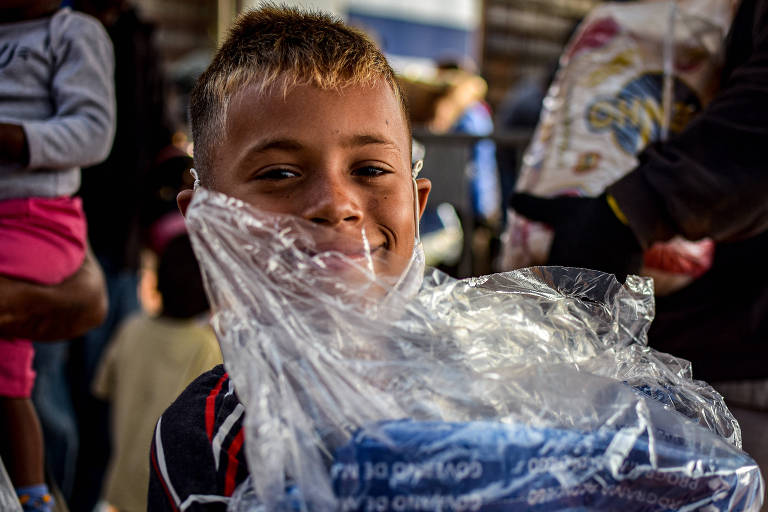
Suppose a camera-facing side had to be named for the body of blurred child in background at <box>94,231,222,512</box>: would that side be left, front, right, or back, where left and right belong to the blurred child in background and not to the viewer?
back

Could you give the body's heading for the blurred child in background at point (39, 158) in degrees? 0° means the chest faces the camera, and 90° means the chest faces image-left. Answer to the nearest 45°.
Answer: approximately 45°

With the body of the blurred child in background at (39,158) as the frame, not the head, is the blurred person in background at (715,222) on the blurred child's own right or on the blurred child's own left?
on the blurred child's own left

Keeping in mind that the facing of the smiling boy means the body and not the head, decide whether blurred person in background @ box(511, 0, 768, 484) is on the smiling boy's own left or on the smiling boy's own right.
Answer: on the smiling boy's own left

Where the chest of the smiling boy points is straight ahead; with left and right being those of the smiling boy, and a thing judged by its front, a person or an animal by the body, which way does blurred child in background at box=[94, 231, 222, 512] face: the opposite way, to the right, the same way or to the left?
the opposite way

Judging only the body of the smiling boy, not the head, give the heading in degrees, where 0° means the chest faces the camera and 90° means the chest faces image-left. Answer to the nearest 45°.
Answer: approximately 0°

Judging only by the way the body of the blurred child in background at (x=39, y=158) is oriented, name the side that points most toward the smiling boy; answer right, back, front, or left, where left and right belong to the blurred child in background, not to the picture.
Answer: left

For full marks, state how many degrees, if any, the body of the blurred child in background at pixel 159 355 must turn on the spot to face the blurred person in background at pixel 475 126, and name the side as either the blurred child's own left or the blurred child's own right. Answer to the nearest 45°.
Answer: approximately 45° to the blurred child's own right

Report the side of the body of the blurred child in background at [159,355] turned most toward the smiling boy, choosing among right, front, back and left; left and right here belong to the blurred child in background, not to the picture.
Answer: back

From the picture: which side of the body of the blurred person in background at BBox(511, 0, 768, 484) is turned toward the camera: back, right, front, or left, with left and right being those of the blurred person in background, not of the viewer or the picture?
left
